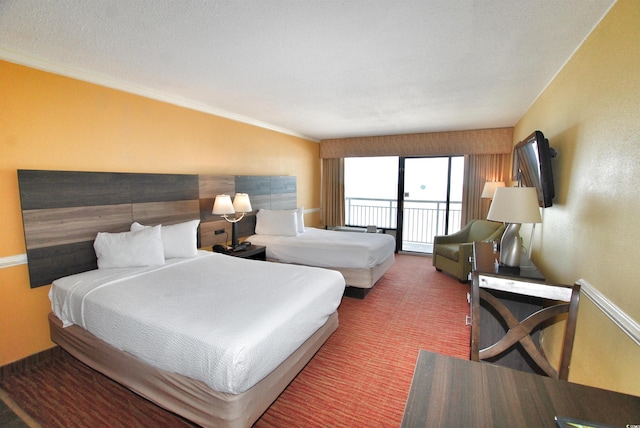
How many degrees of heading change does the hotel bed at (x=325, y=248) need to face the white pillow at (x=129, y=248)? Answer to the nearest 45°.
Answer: approximately 90° to its right

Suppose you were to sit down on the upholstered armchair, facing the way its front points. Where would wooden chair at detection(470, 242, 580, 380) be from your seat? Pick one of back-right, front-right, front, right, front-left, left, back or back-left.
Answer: front-left

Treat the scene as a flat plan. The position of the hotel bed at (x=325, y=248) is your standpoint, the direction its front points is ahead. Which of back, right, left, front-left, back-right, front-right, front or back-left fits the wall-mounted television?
front

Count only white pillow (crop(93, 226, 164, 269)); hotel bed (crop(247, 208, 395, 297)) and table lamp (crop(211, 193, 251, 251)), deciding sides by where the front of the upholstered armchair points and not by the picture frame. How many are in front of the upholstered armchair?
3

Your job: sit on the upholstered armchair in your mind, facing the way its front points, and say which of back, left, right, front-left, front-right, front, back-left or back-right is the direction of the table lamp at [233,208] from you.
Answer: front

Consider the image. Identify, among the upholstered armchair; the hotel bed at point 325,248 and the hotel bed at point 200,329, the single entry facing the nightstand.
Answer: the upholstered armchair

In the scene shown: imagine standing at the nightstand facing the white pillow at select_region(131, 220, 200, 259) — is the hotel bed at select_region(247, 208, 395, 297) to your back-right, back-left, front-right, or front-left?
back-left

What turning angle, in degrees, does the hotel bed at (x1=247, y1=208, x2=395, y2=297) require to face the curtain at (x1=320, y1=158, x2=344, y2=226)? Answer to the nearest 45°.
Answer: approximately 135° to its left

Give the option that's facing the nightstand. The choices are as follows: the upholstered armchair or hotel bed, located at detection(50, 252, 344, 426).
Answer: the upholstered armchair

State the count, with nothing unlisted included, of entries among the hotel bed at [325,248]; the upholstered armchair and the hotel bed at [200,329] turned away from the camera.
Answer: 0

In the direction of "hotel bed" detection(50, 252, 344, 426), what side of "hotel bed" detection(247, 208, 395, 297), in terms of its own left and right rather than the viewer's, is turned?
right

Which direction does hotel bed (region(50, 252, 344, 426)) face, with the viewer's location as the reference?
facing the viewer and to the right of the viewer

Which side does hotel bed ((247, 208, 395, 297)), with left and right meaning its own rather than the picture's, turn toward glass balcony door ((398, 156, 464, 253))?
left

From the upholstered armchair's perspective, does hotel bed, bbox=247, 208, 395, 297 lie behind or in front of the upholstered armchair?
in front

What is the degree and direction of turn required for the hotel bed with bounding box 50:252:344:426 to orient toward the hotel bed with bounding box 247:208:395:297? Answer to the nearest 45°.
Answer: approximately 90° to its left

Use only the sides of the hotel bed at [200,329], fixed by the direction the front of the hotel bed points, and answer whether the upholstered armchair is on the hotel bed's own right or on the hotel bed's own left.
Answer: on the hotel bed's own left

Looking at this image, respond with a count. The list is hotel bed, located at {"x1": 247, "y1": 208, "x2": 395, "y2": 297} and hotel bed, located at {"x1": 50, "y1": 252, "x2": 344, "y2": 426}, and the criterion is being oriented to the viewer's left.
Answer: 0

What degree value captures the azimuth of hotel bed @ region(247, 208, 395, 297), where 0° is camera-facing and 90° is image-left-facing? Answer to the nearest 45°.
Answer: approximately 315°
